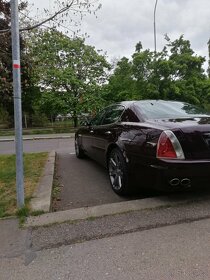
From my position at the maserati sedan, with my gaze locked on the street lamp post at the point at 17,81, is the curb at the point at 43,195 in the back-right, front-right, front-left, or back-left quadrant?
front-right

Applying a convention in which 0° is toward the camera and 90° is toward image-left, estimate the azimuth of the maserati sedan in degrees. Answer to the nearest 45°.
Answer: approximately 135°

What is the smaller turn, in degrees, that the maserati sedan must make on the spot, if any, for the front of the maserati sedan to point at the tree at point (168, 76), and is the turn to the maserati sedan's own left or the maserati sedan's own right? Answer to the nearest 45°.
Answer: approximately 45° to the maserati sedan's own right

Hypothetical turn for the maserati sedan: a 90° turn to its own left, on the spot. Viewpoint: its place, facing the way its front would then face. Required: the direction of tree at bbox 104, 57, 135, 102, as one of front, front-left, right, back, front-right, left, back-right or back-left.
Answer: back-right

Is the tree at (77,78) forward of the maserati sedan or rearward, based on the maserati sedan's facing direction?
forward
